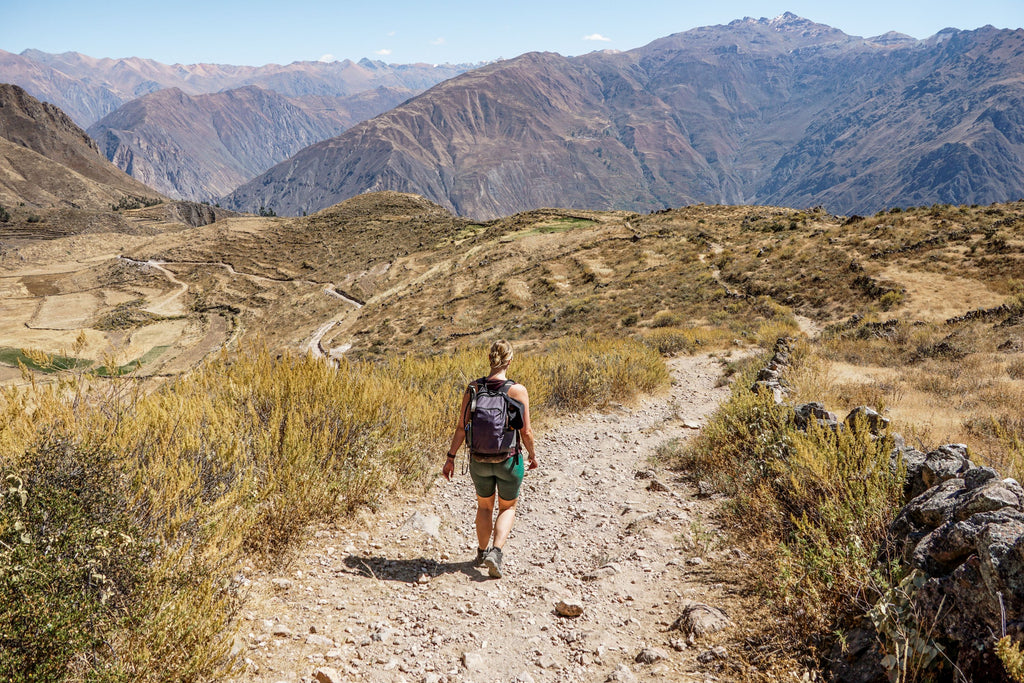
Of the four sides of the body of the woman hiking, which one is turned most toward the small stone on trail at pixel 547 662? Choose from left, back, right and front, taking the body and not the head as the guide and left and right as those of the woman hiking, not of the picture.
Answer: back

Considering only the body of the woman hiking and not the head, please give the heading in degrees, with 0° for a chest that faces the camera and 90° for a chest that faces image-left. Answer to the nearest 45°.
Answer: approximately 180°

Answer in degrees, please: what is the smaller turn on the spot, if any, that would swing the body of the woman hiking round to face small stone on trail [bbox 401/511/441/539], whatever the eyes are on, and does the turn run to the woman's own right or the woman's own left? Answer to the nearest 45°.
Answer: approximately 45° to the woman's own left

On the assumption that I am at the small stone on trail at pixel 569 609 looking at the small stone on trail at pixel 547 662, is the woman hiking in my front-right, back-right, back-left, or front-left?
back-right

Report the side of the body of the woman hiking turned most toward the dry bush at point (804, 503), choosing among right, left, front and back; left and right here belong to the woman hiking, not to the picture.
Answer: right

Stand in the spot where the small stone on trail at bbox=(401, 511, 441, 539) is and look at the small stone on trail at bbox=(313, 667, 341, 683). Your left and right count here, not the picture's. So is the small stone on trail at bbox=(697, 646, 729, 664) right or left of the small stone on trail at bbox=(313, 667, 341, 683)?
left
